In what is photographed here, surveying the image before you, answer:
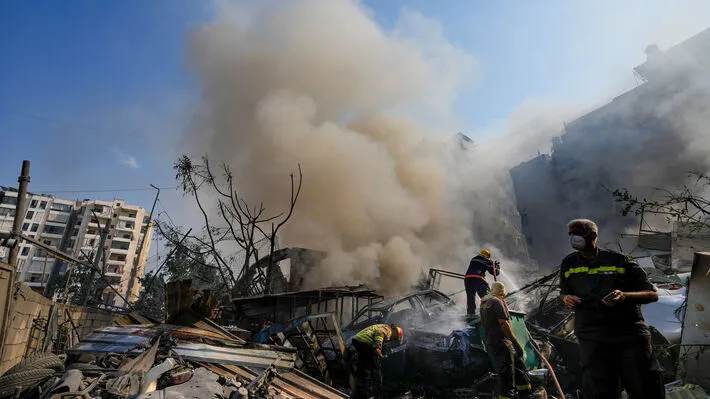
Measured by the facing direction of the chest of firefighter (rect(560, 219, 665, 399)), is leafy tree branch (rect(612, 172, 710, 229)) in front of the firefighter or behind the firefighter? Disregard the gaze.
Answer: behind

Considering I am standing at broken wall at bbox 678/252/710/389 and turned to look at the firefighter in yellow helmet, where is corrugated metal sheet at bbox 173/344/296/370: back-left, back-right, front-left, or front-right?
front-left

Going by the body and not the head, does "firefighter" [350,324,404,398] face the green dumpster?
yes

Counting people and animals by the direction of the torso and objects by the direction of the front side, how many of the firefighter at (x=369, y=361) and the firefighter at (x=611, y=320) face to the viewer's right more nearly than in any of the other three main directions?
1

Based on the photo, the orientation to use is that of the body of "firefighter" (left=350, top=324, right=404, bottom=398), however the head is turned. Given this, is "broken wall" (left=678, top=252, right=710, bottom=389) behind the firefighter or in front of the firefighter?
in front

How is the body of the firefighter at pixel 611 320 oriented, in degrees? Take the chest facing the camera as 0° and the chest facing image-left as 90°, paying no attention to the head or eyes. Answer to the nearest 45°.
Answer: approximately 45°

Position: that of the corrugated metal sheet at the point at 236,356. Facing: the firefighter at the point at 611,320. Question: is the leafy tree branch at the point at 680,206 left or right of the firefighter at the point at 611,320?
left

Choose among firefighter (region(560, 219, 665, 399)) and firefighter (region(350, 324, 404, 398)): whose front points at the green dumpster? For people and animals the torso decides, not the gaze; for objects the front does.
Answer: firefighter (region(350, 324, 404, 398))

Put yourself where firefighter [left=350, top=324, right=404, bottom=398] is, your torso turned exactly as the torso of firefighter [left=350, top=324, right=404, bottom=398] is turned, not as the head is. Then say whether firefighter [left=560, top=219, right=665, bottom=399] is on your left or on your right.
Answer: on your right

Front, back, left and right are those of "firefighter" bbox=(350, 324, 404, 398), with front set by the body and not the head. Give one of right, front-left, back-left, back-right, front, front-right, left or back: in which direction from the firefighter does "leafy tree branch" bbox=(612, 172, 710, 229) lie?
front

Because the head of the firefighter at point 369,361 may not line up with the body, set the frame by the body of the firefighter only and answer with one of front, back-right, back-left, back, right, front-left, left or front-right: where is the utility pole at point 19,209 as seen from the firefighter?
back

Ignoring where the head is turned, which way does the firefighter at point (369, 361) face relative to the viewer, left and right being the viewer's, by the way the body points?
facing to the right of the viewer
